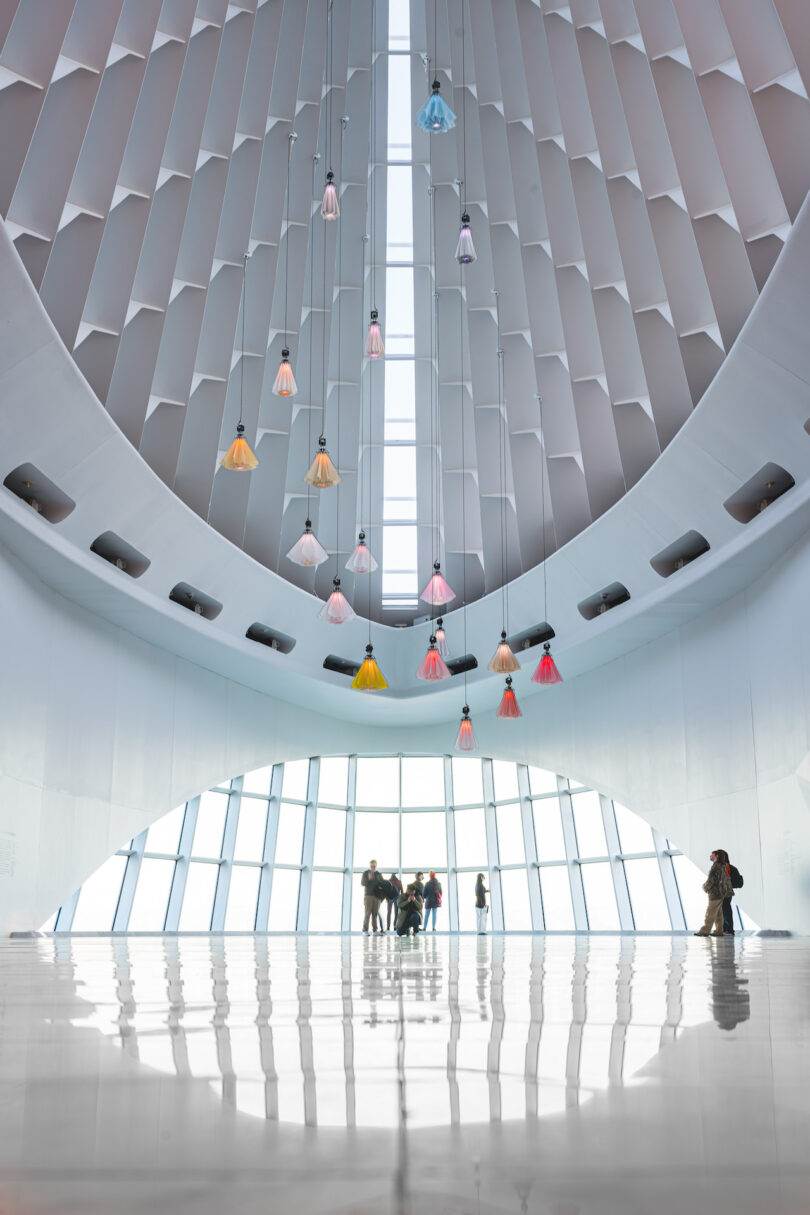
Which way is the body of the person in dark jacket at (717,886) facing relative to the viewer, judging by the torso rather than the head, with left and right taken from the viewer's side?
facing to the left of the viewer

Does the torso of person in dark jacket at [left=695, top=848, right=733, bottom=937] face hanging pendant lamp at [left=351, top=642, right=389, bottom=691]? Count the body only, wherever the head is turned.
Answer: yes

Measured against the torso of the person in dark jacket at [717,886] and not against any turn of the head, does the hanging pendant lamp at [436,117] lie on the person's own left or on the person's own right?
on the person's own left

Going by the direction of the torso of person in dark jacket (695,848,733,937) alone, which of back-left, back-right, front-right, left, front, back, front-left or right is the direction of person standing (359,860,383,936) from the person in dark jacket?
front-right

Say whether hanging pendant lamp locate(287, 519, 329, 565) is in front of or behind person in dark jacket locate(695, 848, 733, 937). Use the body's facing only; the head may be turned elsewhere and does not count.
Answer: in front

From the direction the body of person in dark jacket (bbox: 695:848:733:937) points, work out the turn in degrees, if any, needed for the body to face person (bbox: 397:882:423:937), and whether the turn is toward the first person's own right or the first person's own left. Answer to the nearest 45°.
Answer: approximately 45° to the first person's own right
